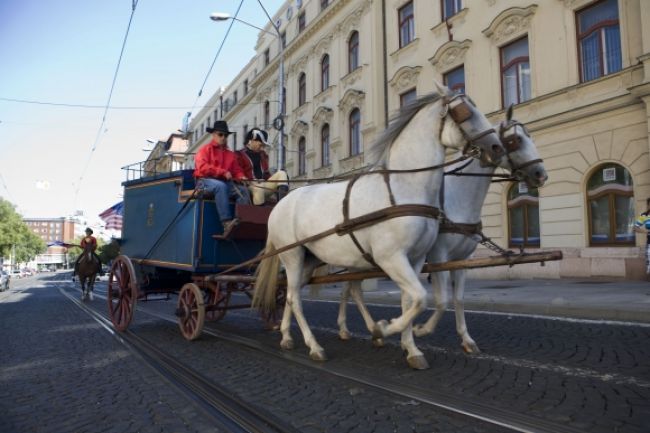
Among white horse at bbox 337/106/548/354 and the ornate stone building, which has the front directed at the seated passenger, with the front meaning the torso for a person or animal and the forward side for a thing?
the ornate stone building

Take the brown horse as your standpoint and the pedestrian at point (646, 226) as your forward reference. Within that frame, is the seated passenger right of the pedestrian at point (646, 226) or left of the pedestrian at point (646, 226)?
right

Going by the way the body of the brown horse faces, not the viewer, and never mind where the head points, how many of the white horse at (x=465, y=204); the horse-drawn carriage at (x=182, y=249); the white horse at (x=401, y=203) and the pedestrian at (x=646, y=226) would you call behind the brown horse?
0

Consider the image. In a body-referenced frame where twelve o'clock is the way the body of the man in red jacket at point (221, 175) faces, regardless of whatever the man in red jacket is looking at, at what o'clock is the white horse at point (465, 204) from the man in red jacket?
The white horse is roughly at 12 o'clock from the man in red jacket.

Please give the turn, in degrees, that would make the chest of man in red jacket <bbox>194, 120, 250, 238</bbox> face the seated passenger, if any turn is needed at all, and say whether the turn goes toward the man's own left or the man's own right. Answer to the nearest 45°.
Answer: approximately 90° to the man's own left

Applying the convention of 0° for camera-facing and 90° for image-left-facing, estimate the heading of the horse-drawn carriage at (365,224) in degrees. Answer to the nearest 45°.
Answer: approximately 315°

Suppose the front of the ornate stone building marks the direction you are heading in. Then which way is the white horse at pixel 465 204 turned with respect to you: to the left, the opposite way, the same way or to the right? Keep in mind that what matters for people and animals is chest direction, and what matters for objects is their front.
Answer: to the left

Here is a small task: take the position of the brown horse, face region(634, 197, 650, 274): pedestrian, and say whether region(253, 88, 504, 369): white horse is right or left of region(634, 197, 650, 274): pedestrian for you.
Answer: right

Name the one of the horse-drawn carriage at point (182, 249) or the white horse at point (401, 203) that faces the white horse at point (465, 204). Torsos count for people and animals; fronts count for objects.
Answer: the horse-drawn carriage

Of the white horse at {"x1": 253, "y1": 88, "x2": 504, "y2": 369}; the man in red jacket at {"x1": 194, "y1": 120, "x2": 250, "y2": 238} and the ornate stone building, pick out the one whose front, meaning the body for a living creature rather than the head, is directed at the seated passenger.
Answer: the ornate stone building

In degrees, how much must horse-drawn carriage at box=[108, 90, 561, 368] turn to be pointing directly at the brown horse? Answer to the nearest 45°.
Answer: approximately 180°

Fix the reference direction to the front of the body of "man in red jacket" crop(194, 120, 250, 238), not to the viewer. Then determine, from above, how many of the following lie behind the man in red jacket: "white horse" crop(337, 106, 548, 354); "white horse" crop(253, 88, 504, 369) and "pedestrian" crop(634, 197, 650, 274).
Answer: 0

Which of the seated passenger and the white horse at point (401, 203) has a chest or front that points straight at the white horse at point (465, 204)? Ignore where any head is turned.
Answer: the seated passenger

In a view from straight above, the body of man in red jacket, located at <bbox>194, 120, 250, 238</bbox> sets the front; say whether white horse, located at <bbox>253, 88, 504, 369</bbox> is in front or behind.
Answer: in front

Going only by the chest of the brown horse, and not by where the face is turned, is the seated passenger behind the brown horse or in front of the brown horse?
in front

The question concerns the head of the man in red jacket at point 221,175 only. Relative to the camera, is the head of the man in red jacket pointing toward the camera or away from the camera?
toward the camera

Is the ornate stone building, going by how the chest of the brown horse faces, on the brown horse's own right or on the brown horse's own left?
on the brown horse's own left

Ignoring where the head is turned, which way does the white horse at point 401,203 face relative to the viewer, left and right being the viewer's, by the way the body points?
facing the viewer and to the right of the viewer

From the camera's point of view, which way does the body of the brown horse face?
toward the camera

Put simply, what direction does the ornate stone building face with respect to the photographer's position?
facing the viewer and to the left of the viewer

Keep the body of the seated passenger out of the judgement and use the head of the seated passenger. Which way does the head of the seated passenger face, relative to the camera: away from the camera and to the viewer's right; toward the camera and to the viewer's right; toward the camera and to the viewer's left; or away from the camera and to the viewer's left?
toward the camera and to the viewer's right
